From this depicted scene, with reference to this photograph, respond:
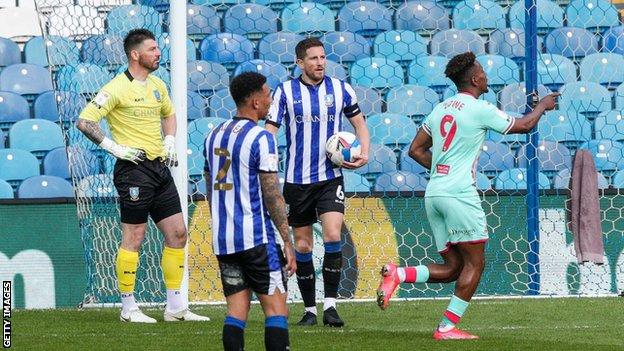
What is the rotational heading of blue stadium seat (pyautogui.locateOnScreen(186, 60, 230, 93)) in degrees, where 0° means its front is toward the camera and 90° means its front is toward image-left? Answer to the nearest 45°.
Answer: approximately 0°

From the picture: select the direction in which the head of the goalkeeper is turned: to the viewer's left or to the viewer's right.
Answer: to the viewer's right

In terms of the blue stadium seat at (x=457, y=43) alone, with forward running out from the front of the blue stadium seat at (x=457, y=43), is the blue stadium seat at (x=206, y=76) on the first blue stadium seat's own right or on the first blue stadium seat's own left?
on the first blue stadium seat's own right

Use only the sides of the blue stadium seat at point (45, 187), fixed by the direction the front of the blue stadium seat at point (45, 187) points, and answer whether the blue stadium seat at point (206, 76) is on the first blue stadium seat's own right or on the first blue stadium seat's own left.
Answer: on the first blue stadium seat's own left

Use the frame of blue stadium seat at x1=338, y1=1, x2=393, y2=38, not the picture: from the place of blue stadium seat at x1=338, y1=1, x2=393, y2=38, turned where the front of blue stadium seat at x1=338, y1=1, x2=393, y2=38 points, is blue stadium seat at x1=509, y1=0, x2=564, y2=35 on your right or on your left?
on your left

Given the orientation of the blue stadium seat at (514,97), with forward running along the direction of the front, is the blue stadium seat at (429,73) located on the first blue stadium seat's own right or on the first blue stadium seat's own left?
on the first blue stadium seat's own right

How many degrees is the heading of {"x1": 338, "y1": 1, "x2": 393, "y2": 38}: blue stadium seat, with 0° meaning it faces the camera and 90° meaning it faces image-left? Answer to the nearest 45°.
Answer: approximately 0°

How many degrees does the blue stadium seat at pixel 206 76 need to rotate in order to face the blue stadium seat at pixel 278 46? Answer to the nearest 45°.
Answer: approximately 90° to its left

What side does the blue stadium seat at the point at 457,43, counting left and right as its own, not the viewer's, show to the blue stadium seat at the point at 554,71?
left
